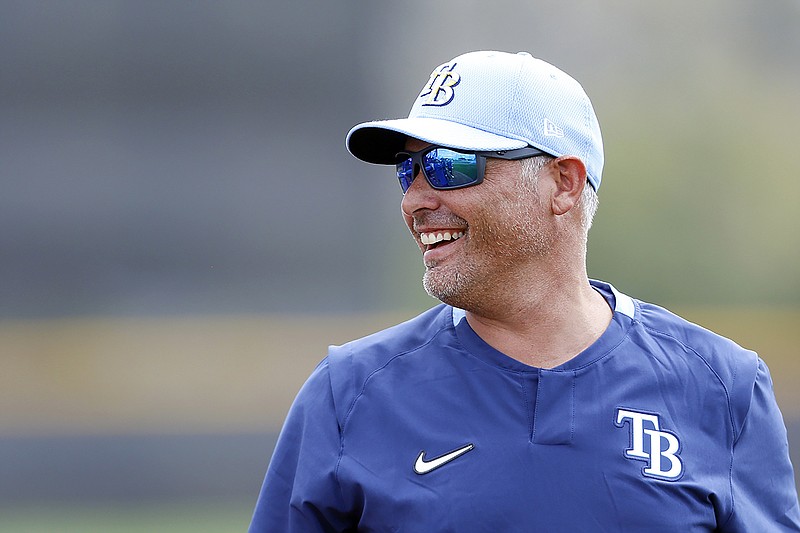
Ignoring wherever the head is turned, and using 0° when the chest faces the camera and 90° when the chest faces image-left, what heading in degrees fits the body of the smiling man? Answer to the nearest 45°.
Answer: approximately 0°
